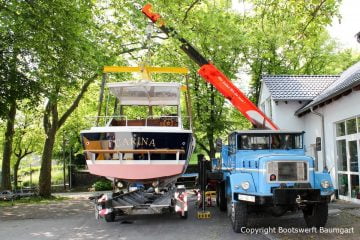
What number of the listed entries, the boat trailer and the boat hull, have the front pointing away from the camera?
2

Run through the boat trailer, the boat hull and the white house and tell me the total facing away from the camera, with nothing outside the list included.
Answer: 2

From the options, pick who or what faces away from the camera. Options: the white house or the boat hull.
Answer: the boat hull

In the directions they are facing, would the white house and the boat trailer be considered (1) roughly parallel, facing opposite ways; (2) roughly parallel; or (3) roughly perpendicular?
roughly perpendicular

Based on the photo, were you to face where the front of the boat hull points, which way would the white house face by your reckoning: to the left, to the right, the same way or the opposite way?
to the left

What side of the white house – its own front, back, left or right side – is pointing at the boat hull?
front

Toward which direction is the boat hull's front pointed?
away from the camera

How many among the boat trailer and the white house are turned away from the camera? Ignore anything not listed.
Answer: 1

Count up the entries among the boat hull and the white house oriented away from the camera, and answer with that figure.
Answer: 1

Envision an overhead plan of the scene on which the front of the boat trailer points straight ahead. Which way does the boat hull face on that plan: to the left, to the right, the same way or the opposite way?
the same way

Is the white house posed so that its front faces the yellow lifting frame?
yes

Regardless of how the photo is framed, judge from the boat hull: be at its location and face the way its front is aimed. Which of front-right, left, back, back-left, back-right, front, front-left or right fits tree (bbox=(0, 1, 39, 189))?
front-left

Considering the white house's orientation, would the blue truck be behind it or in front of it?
in front

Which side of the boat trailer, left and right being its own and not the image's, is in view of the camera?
back

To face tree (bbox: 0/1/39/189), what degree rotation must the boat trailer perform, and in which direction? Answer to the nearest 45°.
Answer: approximately 45° to its left
